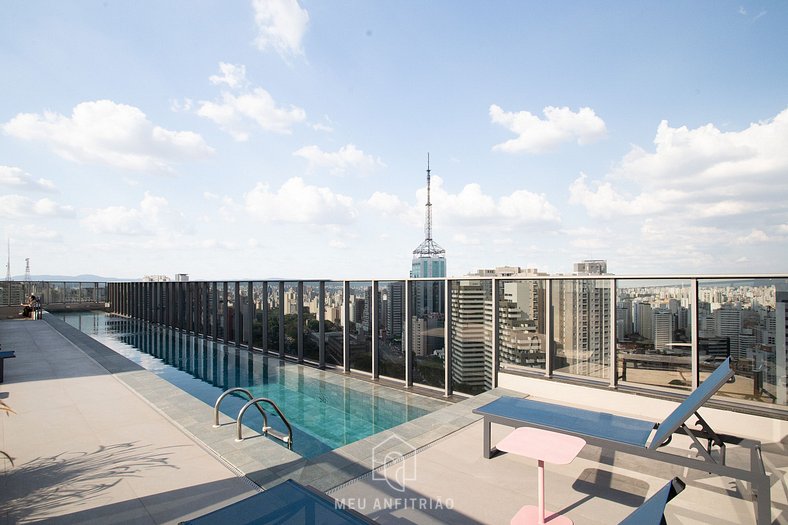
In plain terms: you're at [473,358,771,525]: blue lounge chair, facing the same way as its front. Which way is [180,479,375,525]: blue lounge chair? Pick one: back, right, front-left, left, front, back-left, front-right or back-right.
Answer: front-left

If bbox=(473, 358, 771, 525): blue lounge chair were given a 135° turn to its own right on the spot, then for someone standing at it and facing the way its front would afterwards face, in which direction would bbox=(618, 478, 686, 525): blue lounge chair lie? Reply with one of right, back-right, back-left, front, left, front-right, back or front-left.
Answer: back-right

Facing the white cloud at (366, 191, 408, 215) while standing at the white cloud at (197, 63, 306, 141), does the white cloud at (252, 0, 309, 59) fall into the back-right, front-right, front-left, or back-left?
back-right

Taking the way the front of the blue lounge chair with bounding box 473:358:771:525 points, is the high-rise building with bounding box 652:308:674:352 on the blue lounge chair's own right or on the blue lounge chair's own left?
on the blue lounge chair's own right

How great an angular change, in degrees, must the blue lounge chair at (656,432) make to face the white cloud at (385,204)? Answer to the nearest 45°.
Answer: approximately 45° to its right

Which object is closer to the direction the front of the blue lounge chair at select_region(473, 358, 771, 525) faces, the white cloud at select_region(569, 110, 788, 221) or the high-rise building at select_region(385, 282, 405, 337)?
the high-rise building

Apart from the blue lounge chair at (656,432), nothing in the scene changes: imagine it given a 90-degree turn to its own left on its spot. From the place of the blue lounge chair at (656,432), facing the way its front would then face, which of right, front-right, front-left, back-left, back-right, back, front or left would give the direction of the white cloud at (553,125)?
back

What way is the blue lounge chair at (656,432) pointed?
to the viewer's left

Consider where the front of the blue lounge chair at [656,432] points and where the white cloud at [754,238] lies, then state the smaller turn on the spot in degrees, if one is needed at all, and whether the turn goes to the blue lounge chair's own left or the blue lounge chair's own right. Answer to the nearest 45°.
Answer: approximately 90° to the blue lounge chair's own right

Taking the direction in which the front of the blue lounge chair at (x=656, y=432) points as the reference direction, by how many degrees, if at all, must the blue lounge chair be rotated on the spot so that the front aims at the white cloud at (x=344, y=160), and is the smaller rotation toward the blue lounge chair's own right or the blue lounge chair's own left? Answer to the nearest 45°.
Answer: approximately 45° to the blue lounge chair's own right
